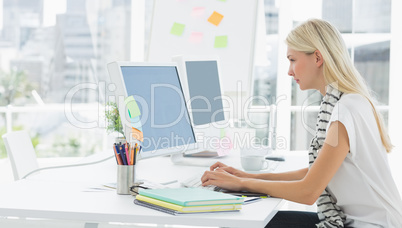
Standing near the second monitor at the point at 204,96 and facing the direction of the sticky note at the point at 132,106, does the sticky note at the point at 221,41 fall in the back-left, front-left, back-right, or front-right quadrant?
back-right

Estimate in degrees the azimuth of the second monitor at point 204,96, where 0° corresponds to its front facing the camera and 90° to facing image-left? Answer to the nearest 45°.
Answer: approximately 315°

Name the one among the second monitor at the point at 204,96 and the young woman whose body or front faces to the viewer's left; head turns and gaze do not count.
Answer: the young woman

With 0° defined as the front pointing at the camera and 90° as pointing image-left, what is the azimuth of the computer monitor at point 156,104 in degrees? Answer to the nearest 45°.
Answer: approximately 315°

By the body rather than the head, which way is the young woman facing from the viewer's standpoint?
to the viewer's left

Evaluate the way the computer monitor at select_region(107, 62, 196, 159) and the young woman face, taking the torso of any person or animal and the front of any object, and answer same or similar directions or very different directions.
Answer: very different directions

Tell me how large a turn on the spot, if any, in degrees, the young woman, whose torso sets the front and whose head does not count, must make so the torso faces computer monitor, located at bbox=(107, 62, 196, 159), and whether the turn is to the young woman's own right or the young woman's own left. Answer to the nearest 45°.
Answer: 0° — they already face it

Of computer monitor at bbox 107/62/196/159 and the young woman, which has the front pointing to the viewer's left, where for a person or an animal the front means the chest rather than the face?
the young woman

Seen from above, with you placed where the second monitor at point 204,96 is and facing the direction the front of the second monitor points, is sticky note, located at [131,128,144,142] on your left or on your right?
on your right

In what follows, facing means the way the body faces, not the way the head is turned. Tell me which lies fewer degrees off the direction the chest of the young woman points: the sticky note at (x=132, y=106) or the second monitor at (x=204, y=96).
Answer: the sticky note
